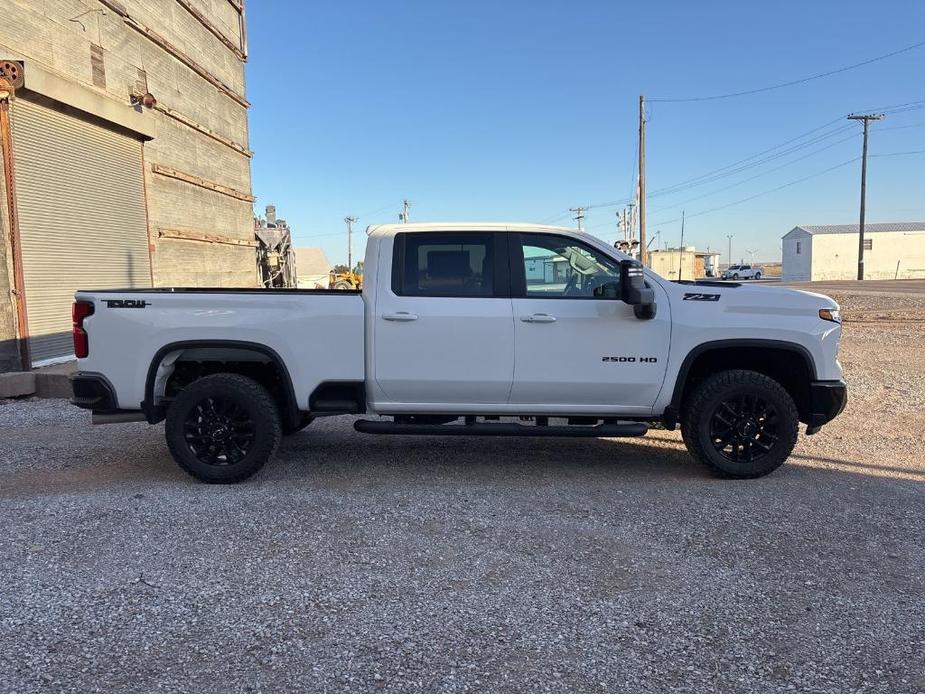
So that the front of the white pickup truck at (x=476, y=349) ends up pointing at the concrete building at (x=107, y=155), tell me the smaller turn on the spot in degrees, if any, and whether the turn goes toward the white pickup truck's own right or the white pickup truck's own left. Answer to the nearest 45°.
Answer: approximately 135° to the white pickup truck's own left

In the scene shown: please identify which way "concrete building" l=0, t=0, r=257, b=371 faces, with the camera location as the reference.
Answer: facing the viewer and to the right of the viewer

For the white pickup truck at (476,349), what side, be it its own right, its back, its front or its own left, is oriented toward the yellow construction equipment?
left

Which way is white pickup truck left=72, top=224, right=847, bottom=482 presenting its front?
to the viewer's right

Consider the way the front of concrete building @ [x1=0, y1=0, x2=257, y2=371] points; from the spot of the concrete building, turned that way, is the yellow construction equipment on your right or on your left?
on your left

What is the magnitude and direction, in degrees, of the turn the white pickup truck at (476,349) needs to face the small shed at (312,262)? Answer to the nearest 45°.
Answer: approximately 90° to its left

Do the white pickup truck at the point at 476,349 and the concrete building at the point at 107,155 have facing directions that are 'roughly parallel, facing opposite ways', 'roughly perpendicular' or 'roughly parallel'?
roughly parallel

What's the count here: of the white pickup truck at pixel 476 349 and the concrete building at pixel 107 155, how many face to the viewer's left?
0

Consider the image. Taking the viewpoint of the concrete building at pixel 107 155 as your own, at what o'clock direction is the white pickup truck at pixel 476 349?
The white pickup truck is roughly at 1 o'clock from the concrete building.
